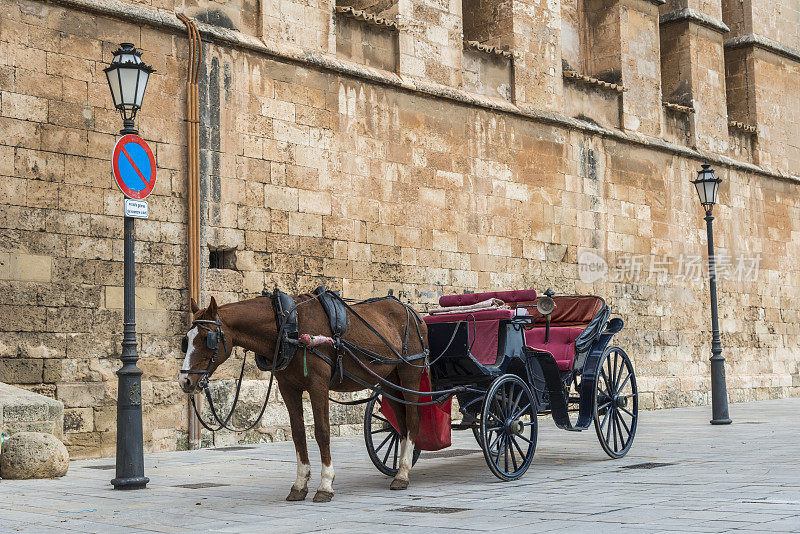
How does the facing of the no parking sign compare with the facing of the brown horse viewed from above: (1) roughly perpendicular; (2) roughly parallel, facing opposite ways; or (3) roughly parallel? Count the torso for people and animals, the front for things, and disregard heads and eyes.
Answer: roughly perpendicular

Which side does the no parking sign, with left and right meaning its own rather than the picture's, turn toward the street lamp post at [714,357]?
left

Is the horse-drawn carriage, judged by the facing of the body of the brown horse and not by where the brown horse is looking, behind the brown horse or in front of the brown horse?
behind

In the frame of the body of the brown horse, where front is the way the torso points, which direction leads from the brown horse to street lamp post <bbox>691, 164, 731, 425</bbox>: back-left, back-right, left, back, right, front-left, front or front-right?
back

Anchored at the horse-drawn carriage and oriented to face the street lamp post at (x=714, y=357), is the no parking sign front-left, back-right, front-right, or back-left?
back-left

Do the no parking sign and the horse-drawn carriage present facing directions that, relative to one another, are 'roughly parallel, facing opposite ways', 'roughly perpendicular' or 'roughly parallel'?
roughly perpendicular

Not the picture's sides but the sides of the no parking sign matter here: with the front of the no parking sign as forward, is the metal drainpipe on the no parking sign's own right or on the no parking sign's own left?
on the no parking sign's own left

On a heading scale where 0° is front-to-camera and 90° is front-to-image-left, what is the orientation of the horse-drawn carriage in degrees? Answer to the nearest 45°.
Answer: approximately 45°

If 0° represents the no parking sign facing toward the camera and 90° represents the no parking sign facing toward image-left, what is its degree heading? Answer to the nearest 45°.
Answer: approximately 315°

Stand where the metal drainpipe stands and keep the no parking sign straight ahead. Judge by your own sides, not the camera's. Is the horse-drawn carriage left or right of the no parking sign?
left

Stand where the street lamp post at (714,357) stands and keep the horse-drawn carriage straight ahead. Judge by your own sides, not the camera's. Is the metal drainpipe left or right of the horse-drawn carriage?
right

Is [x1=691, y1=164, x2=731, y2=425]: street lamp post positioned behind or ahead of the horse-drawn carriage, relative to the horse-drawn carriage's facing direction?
behind

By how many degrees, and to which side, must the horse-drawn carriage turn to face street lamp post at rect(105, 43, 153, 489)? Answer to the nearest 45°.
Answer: approximately 45° to its right
